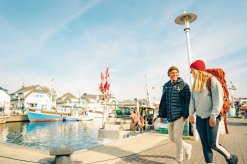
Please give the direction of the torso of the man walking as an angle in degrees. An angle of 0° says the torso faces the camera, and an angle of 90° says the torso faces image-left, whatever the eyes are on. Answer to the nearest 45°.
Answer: approximately 45°

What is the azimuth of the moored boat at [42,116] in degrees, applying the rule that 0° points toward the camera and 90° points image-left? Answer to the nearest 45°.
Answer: approximately 90°

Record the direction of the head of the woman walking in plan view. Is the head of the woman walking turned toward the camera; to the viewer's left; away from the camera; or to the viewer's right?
to the viewer's left

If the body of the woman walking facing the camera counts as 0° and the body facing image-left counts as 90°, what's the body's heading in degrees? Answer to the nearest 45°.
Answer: approximately 45°

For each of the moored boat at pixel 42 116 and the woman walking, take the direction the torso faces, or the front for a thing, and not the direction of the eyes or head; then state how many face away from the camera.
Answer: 0

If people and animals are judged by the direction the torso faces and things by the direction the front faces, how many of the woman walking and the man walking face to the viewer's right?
0

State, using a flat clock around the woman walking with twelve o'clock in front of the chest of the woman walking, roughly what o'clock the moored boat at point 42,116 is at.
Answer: The moored boat is roughly at 3 o'clock from the woman walking.

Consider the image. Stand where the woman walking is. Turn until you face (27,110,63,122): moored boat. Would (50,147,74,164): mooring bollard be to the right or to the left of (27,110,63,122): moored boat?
left

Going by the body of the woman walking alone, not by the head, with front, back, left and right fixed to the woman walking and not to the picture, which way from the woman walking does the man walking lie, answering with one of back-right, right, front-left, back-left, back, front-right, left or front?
right
